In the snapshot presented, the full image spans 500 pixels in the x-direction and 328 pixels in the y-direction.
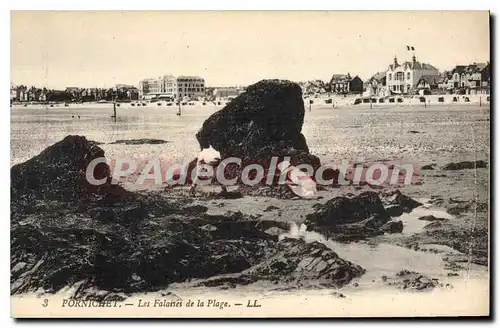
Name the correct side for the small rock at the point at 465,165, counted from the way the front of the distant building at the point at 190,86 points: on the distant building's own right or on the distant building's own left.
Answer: on the distant building's own left

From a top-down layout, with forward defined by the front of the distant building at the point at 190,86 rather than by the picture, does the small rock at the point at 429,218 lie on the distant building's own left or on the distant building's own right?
on the distant building's own left

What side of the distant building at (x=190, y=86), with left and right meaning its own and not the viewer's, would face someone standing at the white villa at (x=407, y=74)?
left

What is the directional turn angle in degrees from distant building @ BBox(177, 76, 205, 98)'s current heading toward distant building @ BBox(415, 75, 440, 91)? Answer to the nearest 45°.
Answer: approximately 90° to its left

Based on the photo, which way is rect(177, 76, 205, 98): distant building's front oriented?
toward the camera
